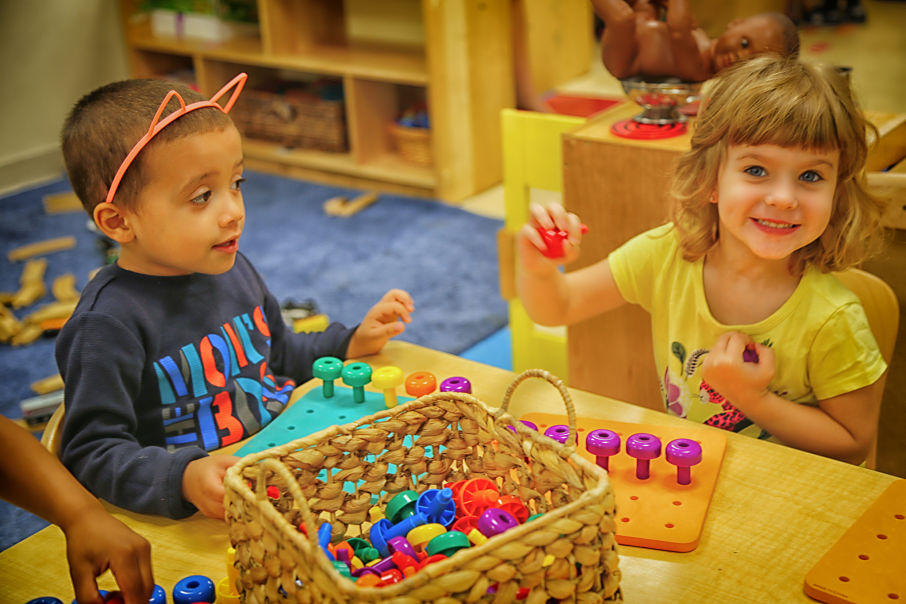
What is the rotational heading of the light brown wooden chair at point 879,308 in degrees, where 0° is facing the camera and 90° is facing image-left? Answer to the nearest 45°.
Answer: approximately 45°

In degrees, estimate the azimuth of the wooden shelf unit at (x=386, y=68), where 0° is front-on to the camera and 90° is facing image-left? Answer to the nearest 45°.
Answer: approximately 45°

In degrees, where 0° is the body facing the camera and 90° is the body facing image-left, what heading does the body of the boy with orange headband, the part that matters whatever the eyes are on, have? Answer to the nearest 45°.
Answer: approximately 315°

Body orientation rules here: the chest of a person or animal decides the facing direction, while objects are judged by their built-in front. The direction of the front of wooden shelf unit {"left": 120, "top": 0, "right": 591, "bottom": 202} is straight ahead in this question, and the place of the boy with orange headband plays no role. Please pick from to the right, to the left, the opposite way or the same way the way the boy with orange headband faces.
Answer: to the left
